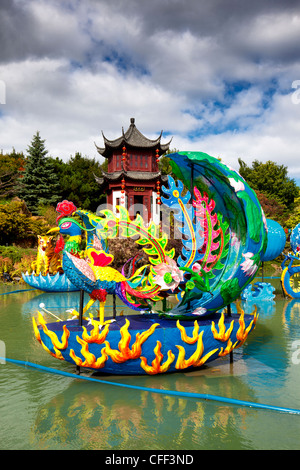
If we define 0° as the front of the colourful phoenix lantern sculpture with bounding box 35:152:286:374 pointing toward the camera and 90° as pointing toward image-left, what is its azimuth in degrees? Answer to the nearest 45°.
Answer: approximately 90°

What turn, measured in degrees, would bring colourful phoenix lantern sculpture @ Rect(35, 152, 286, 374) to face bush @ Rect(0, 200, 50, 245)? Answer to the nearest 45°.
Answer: approximately 45° to its right

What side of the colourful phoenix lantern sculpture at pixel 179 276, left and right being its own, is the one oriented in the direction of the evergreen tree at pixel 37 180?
right

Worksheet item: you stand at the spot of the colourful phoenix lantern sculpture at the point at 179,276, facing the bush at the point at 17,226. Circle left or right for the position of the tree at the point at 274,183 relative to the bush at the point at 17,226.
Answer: right

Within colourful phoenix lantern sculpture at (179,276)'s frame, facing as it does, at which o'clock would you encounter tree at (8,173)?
The tree is roughly at 2 o'clock from the colourful phoenix lantern sculpture.

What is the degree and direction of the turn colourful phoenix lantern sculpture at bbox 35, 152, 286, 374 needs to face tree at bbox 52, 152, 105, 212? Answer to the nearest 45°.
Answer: approximately 90° to its right

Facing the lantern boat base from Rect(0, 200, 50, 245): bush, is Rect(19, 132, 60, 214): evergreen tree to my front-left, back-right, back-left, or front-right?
back-left

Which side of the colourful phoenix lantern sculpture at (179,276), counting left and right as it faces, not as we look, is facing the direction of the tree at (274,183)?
right
